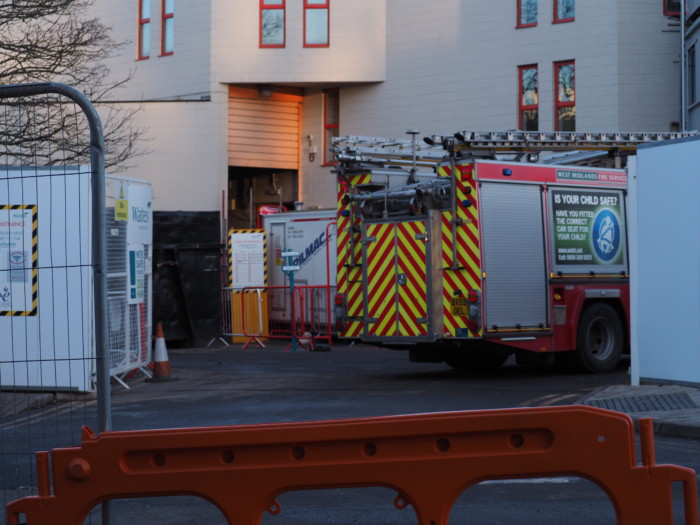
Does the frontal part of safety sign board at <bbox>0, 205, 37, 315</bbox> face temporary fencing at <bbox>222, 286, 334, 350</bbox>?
no

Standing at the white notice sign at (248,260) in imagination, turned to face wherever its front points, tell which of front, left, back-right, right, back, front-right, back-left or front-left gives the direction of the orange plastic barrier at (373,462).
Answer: front

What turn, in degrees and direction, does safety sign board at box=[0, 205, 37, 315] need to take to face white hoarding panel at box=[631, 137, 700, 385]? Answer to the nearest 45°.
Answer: approximately 90° to its left

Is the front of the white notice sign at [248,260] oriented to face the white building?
no

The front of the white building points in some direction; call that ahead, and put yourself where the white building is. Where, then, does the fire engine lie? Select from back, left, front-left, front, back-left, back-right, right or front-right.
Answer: front

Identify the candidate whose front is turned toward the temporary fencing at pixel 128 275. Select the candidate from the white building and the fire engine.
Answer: the white building

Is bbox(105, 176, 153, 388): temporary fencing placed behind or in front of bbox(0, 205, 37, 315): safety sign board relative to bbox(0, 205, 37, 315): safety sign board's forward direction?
behind

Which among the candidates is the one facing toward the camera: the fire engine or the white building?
the white building

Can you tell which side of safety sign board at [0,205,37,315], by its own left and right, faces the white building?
back

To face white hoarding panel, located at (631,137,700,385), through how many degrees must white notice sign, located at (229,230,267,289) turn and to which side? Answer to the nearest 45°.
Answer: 0° — it already faces it

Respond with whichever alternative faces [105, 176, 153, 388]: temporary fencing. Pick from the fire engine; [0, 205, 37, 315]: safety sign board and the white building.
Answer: the white building

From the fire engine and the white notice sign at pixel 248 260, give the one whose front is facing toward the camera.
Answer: the white notice sign

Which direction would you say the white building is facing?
toward the camera

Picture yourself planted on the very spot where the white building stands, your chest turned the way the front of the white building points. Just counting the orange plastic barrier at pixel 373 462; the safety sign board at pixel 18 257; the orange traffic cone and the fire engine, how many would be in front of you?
4

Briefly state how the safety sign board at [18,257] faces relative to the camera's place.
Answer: facing the viewer

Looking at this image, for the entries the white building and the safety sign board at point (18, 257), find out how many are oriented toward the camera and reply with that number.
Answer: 2

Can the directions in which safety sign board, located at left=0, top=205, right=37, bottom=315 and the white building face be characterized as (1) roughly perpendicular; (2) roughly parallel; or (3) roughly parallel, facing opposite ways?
roughly parallel

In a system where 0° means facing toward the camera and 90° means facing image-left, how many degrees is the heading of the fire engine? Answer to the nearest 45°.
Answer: approximately 225°
